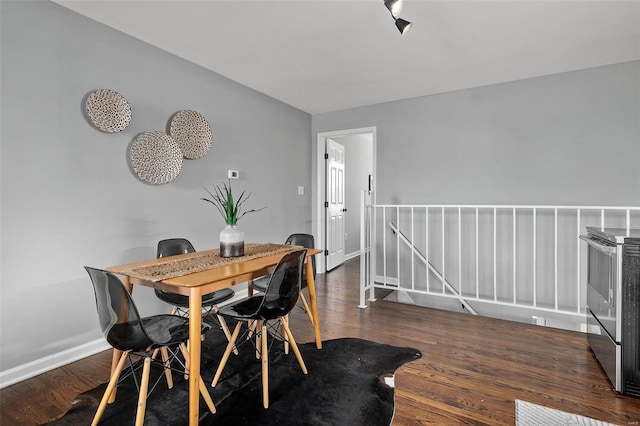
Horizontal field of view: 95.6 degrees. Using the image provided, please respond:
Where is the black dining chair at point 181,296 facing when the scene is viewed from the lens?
facing the viewer and to the right of the viewer

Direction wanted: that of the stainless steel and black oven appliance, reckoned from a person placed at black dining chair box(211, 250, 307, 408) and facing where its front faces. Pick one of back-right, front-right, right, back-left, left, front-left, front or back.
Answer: back-right

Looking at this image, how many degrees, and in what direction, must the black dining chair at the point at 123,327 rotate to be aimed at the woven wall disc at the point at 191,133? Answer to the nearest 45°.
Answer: approximately 45° to its left

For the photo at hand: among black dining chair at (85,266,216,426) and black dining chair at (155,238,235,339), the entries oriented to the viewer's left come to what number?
0

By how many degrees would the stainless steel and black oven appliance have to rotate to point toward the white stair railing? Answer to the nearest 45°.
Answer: approximately 45° to its right

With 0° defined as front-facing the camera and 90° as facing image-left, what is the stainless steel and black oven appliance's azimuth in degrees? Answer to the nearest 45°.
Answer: approximately 90°

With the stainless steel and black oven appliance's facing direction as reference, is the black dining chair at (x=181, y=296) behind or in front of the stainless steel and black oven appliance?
in front

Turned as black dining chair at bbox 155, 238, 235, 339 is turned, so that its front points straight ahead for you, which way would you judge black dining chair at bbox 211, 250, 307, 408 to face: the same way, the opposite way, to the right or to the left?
the opposite way

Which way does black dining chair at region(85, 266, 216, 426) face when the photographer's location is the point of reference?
facing away from the viewer and to the right of the viewer

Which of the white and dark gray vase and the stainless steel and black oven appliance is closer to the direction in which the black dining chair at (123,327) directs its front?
the white and dark gray vase

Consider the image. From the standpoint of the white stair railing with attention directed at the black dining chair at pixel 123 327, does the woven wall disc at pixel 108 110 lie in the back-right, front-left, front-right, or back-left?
front-right

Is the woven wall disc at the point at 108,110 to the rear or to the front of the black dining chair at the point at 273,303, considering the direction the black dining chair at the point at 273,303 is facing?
to the front

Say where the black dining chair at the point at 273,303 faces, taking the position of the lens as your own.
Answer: facing away from the viewer and to the left of the viewer

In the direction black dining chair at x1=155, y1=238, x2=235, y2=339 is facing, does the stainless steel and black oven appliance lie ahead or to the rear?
ahead
